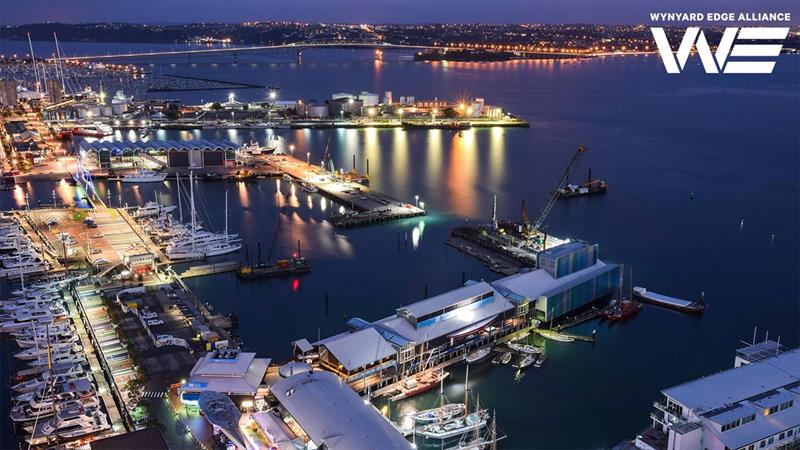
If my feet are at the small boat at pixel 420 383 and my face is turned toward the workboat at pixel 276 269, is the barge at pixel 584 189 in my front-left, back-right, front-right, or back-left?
front-right

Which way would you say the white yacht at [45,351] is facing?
to the viewer's left

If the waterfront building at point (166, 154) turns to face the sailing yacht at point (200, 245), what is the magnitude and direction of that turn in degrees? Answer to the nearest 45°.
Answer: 0° — it already faces it

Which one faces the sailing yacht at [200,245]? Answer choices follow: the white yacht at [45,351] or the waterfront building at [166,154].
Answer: the waterfront building

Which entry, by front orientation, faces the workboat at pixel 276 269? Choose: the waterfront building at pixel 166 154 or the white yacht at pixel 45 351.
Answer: the waterfront building

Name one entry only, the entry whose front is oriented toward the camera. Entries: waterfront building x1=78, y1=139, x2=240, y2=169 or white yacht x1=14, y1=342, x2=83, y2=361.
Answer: the waterfront building

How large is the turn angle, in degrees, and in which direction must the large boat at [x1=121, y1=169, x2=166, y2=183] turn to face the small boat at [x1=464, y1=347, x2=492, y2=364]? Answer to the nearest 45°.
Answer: approximately 90° to its right

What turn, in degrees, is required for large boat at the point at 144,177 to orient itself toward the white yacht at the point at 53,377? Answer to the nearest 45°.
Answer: approximately 90° to its right

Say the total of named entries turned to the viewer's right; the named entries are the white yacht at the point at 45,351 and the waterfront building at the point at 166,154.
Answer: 0

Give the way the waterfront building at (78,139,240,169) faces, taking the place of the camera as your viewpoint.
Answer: facing the viewer

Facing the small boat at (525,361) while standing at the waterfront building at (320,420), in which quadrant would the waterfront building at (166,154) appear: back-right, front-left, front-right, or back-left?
front-left

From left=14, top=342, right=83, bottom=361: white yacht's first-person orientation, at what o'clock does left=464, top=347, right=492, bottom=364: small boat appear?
The small boat is roughly at 7 o'clock from the white yacht.

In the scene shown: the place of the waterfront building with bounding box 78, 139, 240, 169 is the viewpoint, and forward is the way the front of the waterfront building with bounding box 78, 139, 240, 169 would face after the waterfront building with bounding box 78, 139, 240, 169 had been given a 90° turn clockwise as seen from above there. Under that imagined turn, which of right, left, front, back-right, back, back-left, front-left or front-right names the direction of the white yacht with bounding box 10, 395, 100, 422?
left

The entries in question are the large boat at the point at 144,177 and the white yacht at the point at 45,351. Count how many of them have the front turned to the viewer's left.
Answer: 1

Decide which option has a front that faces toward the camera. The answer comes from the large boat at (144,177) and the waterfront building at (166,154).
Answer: the waterfront building
